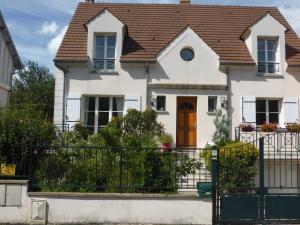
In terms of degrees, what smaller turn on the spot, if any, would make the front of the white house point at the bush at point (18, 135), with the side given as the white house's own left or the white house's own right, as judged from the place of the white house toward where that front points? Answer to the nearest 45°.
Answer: approximately 45° to the white house's own right

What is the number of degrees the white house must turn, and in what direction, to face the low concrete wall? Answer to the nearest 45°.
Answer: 0° — it already faces it

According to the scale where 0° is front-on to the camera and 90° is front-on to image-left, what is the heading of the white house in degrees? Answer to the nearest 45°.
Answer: approximately 0°

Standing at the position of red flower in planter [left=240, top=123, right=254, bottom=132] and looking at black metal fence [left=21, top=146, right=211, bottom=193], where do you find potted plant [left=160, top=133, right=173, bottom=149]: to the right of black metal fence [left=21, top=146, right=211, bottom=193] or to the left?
right

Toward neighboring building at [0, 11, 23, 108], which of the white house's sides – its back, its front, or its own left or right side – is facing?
right
